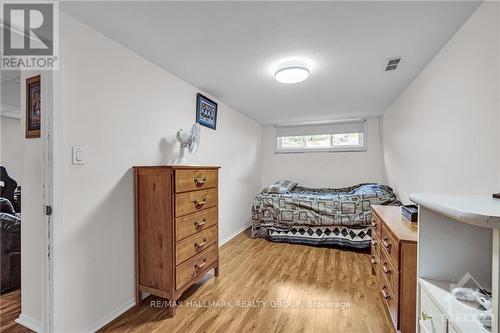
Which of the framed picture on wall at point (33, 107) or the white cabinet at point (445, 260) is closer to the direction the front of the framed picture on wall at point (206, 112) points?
the white cabinet

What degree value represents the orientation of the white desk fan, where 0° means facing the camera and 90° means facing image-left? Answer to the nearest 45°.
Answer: approximately 270°

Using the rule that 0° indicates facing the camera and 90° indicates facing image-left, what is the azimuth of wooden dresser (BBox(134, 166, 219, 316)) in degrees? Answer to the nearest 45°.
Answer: approximately 315°

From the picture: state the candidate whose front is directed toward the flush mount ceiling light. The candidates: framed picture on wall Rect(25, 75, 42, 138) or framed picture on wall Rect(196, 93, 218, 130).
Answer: framed picture on wall Rect(196, 93, 218, 130)

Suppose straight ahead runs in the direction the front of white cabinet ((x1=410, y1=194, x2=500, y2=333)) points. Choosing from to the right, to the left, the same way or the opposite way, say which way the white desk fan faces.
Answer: the opposite way

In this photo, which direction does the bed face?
to the viewer's right

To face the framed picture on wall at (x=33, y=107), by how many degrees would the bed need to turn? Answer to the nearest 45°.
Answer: approximately 135° to its right

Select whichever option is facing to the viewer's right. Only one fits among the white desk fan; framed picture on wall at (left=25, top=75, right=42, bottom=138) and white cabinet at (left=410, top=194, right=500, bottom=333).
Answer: the white desk fan

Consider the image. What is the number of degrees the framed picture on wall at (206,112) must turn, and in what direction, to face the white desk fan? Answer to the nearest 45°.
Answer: approximately 45° to its right

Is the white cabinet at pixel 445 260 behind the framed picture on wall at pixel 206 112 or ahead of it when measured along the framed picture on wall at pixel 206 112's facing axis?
ahead

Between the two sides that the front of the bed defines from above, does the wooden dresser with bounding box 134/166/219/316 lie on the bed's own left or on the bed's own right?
on the bed's own right

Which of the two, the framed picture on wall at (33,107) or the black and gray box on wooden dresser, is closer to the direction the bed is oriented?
the black and gray box on wooden dresser

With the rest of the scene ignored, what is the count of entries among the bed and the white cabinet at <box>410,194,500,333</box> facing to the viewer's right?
1
